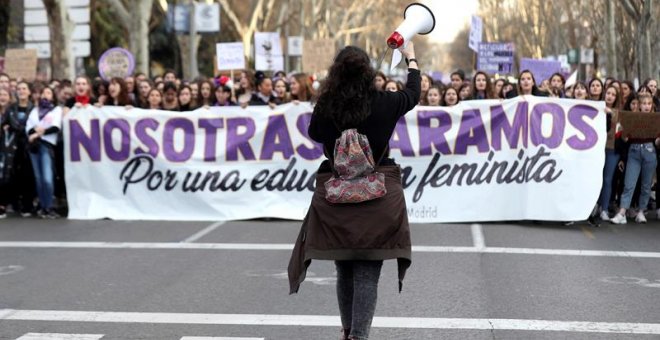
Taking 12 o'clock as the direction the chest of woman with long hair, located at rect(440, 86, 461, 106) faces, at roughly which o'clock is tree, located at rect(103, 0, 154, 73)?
The tree is roughly at 5 o'clock from the woman with long hair.

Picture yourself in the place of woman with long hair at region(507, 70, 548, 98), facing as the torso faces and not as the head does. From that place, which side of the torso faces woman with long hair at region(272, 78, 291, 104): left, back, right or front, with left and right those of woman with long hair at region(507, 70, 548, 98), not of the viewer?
right

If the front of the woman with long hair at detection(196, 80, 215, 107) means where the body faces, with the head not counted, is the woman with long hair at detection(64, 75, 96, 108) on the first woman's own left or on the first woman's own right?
on the first woman's own right

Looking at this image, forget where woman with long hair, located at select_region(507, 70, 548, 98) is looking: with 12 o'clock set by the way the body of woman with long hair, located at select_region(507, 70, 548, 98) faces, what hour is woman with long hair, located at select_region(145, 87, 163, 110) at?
woman with long hair, located at select_region(145, 87, 163, 110) is roughly at 3 o'clock from woman with long hair, located at select_region(507, 70, 548, 98).

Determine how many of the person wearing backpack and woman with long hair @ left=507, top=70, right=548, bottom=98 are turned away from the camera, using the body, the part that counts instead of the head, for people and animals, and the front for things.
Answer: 1

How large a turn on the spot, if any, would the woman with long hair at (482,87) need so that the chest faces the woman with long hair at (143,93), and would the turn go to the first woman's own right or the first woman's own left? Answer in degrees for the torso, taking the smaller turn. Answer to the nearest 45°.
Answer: approximately 90° to the first woman's own right

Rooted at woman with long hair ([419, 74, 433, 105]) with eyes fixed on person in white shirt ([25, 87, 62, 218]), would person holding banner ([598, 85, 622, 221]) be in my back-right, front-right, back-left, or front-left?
back-left
